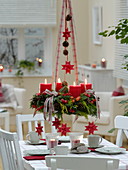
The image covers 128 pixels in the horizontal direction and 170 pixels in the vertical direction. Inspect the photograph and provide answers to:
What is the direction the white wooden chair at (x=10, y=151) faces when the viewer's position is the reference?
facing away from the viewer and to the right of the viewer

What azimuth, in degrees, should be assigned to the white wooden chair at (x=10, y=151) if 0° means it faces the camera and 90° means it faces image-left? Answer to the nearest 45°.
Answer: approximately 225°
